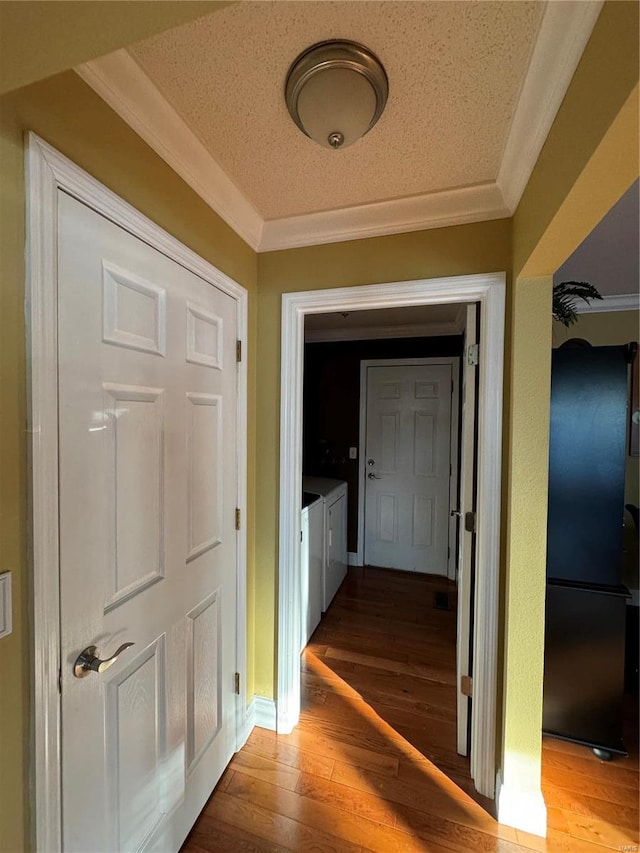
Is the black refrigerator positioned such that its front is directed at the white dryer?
no

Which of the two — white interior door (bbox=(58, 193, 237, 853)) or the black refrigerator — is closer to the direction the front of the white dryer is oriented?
the black refrigerator

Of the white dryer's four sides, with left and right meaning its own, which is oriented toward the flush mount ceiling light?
right

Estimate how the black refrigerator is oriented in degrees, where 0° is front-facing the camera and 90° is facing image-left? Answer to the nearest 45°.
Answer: approximately 45°

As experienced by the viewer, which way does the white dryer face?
facing to the right of the viewer

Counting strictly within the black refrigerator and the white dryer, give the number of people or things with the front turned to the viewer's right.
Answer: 1

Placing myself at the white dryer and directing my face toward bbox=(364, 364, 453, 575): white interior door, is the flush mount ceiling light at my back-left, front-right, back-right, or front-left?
back-right

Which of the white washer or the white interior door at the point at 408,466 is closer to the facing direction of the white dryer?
the white interior door

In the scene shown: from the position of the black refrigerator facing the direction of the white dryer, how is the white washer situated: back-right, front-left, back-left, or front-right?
front-left

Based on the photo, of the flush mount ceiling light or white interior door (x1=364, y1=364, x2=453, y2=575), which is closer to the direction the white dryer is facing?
the white interior door

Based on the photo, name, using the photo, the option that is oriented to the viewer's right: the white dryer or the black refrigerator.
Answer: the white dryer

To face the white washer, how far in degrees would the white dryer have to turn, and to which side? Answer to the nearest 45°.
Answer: approximately 90° to its right

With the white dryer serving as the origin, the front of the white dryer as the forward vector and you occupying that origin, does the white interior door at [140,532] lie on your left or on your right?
on your right

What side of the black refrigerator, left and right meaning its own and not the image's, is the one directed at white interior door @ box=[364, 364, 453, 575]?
back

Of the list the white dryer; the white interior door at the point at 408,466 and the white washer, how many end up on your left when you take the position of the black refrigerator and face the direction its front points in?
0

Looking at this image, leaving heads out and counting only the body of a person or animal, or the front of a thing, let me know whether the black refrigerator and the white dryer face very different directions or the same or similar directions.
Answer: very different directions

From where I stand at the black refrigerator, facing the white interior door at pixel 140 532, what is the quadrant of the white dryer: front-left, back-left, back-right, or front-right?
front-right

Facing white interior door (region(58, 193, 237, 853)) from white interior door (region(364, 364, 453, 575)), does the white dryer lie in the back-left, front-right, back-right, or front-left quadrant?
front-right
